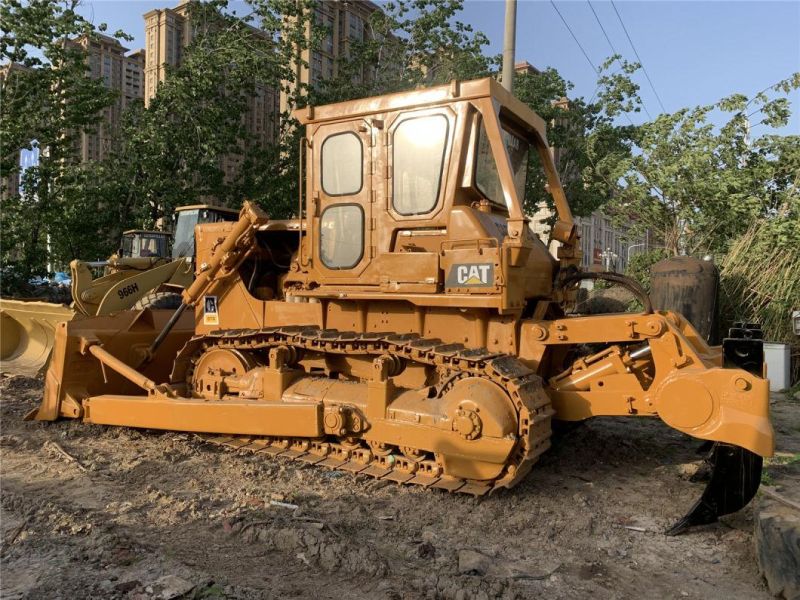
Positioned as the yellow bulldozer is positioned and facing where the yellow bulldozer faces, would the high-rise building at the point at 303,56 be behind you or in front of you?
in front

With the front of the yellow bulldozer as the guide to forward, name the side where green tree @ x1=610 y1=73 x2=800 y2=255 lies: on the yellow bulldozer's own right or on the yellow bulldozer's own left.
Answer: on the yellow bulldozer's own right

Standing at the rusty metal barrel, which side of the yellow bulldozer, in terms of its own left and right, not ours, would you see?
right

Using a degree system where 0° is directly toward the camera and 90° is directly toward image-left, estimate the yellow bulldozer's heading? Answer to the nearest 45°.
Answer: approximately 135°

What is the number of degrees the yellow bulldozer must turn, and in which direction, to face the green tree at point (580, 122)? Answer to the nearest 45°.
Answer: approximately 45° to its right

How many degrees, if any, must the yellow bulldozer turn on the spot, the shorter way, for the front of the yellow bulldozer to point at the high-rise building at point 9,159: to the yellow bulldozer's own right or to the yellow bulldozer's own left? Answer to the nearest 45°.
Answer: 0° — it already faces it

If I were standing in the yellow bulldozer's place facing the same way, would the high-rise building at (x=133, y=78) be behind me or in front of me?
in front

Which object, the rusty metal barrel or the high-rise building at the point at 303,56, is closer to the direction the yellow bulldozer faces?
the high-rise building

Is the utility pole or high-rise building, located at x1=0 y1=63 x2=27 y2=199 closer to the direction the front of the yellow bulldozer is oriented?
the high-rise building

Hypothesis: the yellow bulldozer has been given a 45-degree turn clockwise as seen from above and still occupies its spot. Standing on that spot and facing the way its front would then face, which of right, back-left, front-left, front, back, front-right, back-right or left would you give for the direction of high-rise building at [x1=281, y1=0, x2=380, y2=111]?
front

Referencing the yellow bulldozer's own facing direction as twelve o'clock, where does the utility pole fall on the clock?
The utility pole is roughly at 2 o'clock from the yellow bulldozer.
